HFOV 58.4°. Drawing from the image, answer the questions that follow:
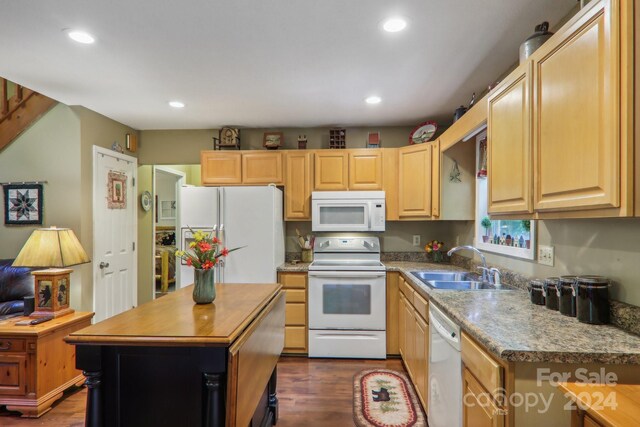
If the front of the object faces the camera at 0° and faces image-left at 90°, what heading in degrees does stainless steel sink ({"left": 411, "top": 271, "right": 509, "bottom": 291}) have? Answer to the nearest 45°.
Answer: approximately 90°

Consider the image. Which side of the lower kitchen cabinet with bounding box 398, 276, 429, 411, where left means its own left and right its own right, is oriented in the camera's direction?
left

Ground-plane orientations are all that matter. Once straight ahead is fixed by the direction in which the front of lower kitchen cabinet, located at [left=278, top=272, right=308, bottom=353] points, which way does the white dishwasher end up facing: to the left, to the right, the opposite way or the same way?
to the right

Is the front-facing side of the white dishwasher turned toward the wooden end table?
yes

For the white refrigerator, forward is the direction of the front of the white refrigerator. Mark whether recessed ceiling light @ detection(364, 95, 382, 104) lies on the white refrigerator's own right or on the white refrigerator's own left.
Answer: on the white refrigerator's own left

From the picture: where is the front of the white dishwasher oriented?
to the viewer's left

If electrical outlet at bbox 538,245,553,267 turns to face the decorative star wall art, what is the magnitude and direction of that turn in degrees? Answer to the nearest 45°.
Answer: approximately 45° to its right

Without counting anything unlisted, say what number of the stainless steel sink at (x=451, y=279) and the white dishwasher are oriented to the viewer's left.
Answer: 2
